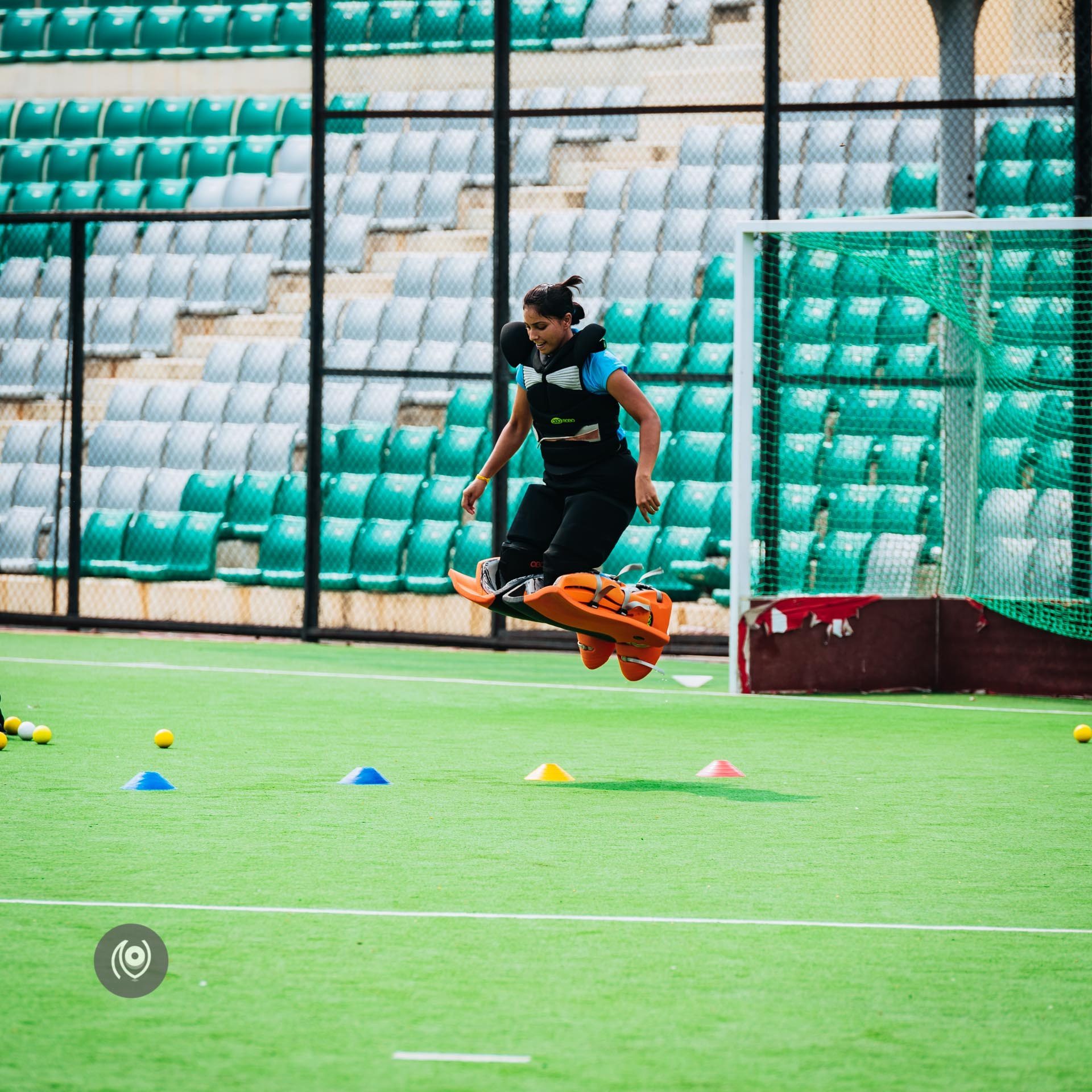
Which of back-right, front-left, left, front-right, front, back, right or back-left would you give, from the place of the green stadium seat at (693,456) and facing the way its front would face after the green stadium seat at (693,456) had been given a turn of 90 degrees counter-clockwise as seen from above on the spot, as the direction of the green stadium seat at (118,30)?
back

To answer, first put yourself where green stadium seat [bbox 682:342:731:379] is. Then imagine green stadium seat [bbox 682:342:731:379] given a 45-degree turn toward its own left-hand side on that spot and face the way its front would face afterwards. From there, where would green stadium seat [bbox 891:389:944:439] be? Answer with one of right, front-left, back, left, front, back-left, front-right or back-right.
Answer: front

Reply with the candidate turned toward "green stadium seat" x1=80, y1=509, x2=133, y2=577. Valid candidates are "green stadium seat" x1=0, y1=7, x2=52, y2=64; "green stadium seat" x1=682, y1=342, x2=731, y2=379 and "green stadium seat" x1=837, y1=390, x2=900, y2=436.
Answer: "green stadium seat" x1=0, y1=7, x2=52, y2=64

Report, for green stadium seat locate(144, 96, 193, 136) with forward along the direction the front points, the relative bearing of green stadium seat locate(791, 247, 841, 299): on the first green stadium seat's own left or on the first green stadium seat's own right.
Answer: on the first green stadium seat's own left

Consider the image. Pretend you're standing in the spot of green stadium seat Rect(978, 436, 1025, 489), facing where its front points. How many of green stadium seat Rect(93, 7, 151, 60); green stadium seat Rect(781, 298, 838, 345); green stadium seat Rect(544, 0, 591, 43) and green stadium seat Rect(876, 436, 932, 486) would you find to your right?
4

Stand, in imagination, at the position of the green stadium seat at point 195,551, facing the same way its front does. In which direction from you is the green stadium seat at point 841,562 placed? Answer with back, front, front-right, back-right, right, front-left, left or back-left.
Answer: left

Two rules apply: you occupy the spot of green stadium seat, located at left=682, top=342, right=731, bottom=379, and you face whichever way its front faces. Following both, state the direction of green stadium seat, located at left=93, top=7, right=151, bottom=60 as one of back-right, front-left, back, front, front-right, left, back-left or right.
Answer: back-right

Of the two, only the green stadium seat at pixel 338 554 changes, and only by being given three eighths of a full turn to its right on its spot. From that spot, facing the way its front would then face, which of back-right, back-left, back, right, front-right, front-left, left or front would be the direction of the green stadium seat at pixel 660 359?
right

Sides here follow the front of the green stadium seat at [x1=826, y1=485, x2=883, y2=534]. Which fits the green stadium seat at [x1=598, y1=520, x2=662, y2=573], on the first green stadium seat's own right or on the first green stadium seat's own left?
on the first green stadium seat's own right

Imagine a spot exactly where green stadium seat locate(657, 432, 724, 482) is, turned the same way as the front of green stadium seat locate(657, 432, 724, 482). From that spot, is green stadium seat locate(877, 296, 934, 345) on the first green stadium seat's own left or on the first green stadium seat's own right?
on the first green stadium seat's own left

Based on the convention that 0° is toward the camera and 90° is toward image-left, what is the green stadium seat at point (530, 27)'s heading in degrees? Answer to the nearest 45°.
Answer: approximately 0°
